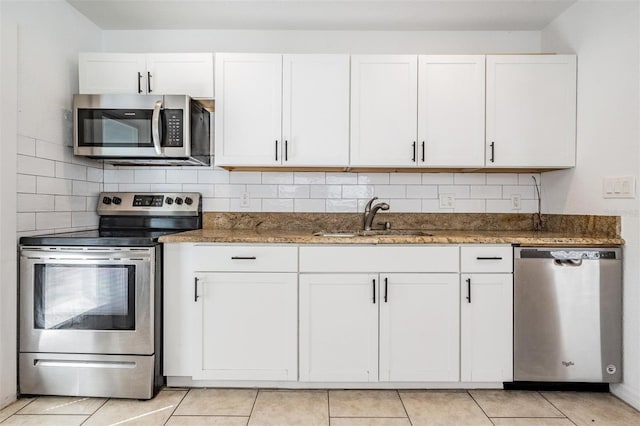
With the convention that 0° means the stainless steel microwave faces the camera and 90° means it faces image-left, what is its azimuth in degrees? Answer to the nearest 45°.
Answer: approximately 0°

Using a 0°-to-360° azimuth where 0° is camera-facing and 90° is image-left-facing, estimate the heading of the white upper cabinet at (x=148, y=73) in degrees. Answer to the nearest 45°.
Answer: approximately 45°

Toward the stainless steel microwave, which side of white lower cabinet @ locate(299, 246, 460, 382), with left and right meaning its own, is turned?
right

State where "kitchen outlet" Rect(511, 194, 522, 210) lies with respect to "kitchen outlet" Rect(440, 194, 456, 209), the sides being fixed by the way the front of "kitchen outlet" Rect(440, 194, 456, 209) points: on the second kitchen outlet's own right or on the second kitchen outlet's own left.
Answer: on the second kitchen outlet's own left

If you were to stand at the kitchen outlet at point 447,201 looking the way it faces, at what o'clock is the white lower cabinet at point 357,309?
The white lower cabinet is roughly at 1 o'clock from the kitchen outlet.
